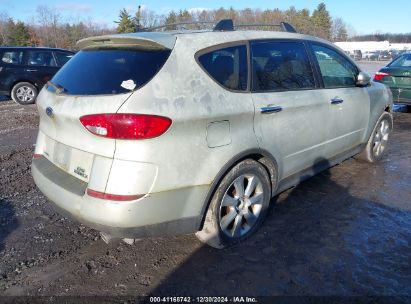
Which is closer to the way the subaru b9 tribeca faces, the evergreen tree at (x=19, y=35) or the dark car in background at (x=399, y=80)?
the dark car in background

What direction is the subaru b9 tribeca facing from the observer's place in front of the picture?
facing away from the viewer and to the right of the viewer

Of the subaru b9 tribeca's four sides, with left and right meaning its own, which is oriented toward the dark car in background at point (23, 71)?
left

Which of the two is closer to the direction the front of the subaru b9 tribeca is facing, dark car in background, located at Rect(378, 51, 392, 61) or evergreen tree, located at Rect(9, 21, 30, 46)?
the dark car in background

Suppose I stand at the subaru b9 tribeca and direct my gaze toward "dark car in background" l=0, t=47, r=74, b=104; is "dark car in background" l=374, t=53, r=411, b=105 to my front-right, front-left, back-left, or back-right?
front-right

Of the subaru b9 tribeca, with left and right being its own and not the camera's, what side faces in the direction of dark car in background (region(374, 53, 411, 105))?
front

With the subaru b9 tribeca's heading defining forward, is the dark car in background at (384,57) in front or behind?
in front

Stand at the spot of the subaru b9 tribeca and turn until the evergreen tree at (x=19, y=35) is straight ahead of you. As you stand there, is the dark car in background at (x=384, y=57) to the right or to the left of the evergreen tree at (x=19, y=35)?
right

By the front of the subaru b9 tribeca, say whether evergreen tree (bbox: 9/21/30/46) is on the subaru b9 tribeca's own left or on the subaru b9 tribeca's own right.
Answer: on the subaru b9 tribeca's own left
